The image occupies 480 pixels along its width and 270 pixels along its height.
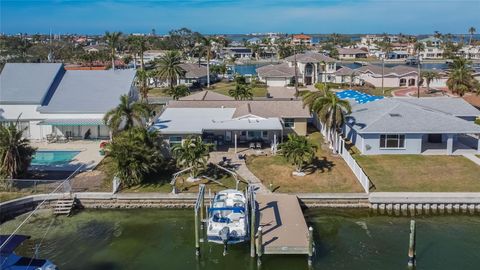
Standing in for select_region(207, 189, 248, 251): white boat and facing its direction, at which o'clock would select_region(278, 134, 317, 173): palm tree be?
The palm tree is roughly at 1 o'clock from the white boat.

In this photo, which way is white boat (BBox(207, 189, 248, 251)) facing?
away from the camera

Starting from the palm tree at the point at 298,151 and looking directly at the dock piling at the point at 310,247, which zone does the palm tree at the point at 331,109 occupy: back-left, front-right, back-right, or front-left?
back-left
